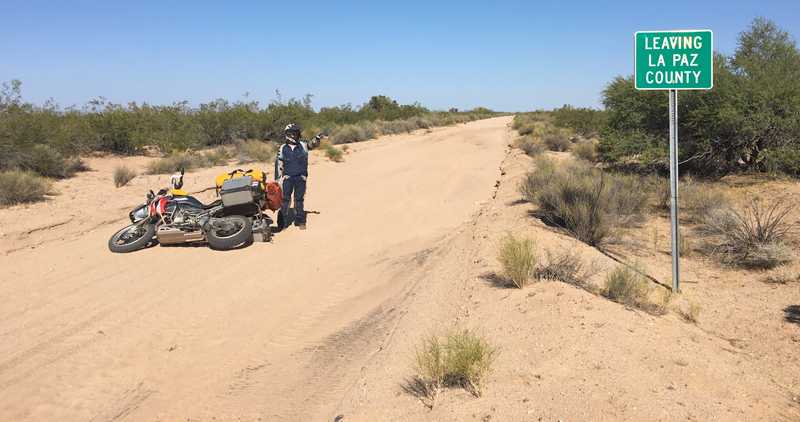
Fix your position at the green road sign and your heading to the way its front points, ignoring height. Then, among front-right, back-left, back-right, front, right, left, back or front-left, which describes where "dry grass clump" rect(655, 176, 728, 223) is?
back

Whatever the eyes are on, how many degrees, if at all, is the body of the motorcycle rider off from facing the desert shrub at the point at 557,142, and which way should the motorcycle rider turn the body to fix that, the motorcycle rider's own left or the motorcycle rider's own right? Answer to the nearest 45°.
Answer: approximately 135° to the motorcycle rider's own left

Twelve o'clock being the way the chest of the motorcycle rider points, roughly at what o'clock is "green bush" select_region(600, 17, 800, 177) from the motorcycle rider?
The green bush is roughly at 9 o'clock from the motorcycle rider.

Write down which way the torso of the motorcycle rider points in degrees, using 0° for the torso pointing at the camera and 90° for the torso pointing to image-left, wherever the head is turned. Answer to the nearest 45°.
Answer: approximately 0°

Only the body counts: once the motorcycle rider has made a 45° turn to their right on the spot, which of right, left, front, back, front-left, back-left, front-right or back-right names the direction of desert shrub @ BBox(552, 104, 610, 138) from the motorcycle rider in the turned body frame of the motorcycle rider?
back

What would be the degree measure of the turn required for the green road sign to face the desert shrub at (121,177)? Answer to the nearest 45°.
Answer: approximately 90° to its right

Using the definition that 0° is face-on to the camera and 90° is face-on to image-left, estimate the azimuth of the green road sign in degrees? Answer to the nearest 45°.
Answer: approximately 0°

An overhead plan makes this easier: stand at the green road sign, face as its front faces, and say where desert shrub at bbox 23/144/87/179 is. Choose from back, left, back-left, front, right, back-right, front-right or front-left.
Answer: right

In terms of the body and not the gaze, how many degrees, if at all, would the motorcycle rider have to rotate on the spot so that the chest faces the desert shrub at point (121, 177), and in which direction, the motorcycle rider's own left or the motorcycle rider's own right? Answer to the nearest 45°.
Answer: approximately 135° to the motorcycle rider's own right
